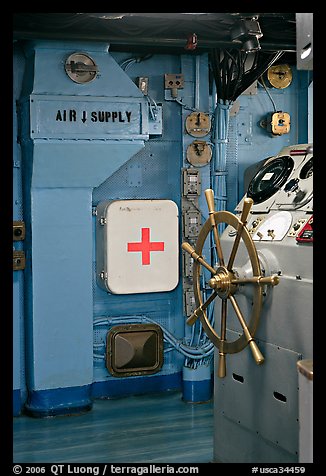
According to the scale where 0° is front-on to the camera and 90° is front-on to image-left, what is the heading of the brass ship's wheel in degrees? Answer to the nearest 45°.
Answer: approximately 45°

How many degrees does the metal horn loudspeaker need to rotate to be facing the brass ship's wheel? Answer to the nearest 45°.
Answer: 0° — it already faces it

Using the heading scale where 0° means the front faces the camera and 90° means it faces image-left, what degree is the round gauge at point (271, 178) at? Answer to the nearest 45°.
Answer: approximately 45°

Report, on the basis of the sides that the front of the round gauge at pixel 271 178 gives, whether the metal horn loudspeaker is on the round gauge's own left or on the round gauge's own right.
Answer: on the round gauge's own right
